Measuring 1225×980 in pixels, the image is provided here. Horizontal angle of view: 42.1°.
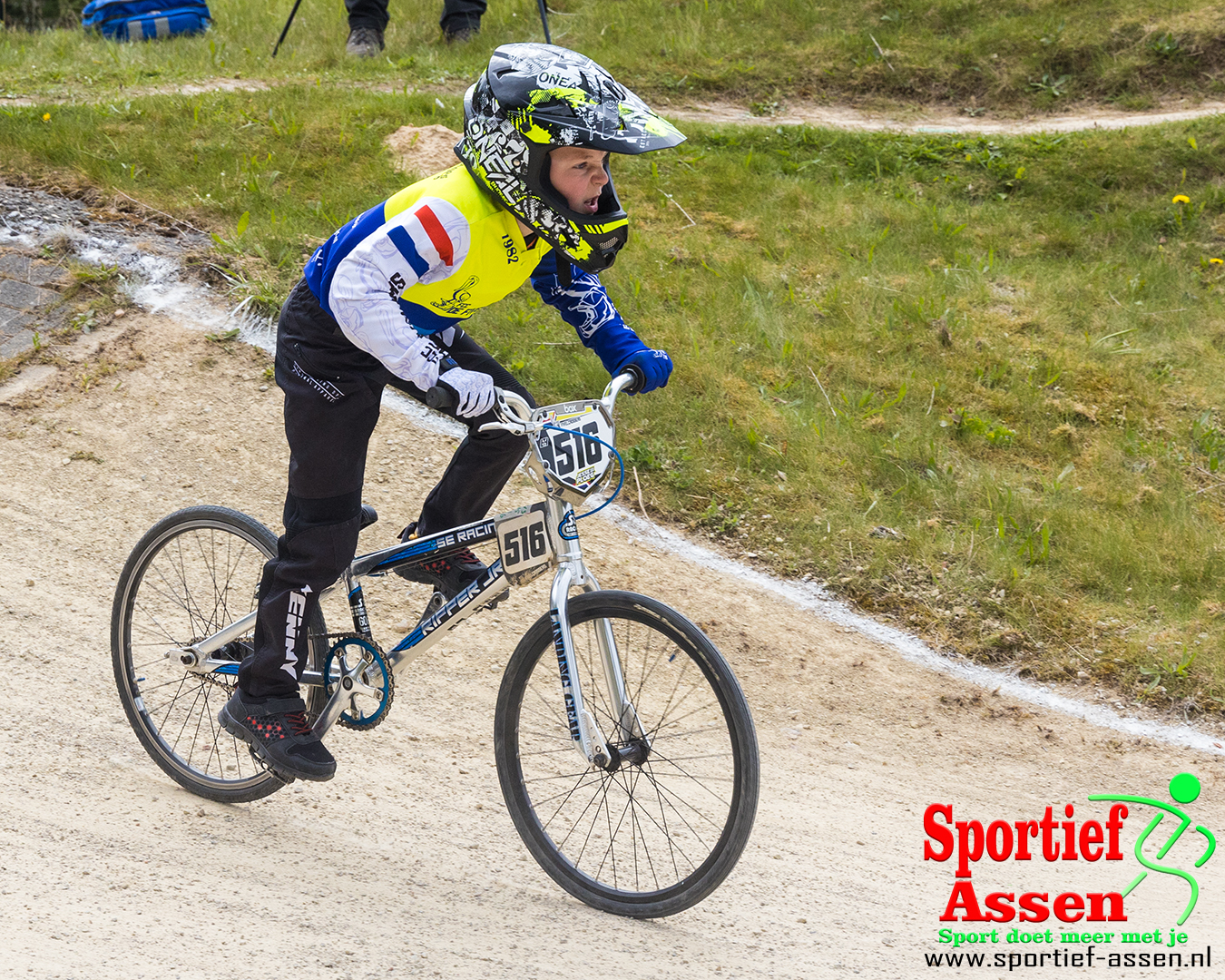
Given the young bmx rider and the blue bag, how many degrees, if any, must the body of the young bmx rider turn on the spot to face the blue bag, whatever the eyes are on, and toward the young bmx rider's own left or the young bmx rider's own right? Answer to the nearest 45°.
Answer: approximately 135° to the young bmx rider's own left

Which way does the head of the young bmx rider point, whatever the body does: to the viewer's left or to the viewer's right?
to the viewer's right

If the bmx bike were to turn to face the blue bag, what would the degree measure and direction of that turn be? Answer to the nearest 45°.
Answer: approximately 135° to its left

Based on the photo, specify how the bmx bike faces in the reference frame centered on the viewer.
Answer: facing the viewer and to the right of the viewer
